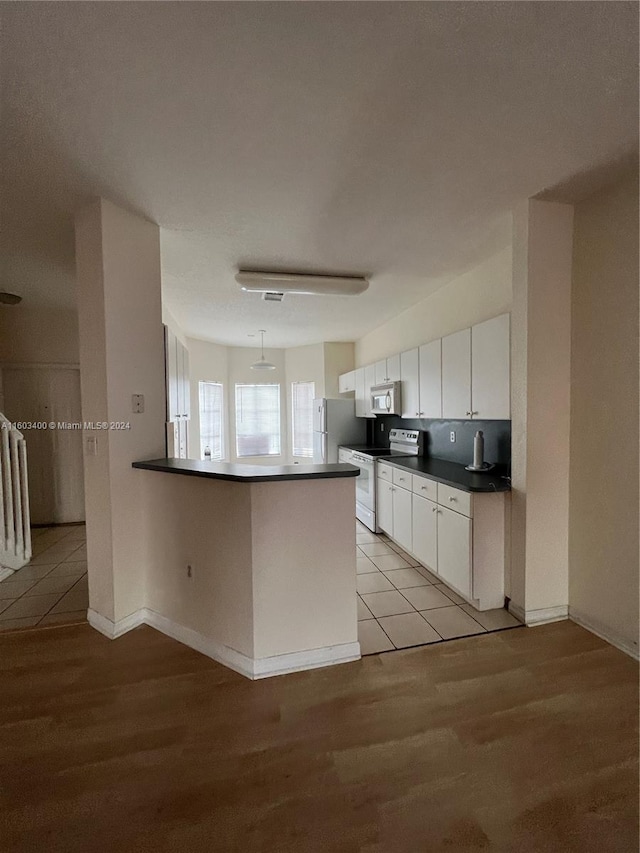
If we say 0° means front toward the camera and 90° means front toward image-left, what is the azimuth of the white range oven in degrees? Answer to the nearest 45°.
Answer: approximately 45°

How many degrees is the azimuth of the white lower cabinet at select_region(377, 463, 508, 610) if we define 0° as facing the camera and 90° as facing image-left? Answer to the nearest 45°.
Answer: approximately 45°

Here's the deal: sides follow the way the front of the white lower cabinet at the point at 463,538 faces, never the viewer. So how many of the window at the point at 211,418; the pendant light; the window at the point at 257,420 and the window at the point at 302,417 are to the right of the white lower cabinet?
4

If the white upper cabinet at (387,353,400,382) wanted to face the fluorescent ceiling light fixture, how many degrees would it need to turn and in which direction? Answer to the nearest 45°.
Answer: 0° — it already faces it

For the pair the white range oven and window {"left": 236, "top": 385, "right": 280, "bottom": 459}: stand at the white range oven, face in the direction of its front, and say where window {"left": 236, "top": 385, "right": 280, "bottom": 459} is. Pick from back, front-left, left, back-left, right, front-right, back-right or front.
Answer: right

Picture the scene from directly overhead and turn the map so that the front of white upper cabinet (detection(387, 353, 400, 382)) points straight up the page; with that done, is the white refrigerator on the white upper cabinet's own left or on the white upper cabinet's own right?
on the white upper cabinet's own right

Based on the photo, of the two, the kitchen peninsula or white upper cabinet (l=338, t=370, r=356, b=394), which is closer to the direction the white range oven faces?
the kitchen peninsula
